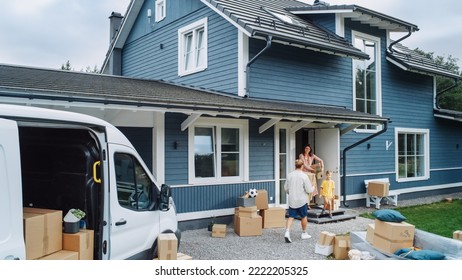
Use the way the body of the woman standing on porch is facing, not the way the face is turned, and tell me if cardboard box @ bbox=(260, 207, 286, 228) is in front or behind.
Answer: in front

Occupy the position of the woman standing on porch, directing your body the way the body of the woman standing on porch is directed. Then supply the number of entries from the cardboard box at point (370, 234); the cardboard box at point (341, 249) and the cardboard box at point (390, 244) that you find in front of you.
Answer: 3

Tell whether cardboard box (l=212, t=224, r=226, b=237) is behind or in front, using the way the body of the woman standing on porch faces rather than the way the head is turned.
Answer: in front

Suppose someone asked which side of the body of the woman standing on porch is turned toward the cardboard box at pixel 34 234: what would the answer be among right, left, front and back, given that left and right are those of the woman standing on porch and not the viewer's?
front

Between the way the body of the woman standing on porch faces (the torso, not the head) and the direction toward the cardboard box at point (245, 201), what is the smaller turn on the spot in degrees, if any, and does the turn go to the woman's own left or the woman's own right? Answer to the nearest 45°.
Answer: approximately 45° to the woman's own right

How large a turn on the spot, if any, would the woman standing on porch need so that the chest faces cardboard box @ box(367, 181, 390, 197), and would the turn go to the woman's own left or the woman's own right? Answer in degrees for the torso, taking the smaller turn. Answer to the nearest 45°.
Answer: approximately 135° to the woman's own left

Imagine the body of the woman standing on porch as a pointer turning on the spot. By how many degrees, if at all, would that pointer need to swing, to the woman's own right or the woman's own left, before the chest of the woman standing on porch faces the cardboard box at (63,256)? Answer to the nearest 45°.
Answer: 0° — they already face it

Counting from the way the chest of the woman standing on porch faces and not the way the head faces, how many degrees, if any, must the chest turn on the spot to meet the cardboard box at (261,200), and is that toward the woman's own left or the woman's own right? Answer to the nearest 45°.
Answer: approximately 45° to the woman's own right

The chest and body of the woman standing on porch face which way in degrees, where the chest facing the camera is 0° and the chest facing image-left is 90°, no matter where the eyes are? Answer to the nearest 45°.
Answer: approximately 0°

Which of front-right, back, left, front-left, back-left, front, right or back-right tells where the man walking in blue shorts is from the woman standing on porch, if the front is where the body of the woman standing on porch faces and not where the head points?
front

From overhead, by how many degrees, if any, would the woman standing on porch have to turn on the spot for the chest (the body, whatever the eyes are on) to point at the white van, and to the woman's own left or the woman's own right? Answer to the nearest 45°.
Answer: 0° — they already face it

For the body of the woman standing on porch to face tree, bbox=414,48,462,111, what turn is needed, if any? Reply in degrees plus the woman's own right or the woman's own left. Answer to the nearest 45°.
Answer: approximately 135° to the woman's own left
